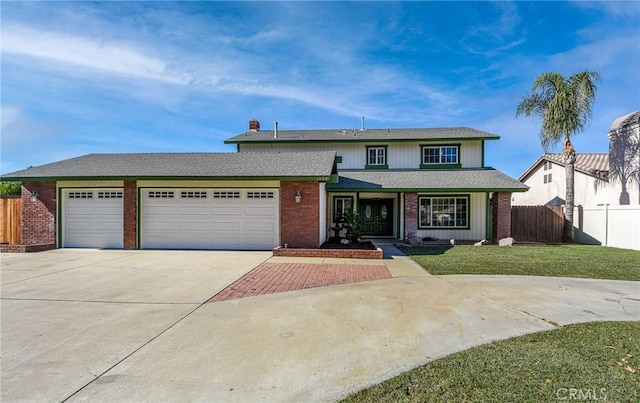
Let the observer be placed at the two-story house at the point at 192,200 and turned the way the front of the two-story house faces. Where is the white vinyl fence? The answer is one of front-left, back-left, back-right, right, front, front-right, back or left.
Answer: left

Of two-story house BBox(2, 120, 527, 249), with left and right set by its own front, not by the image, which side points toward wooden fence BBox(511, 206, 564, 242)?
left

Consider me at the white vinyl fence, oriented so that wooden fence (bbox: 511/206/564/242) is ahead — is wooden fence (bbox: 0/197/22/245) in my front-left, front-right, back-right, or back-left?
front-left

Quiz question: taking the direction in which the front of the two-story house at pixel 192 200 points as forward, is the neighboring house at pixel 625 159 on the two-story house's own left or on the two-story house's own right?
on the two-story house's own left

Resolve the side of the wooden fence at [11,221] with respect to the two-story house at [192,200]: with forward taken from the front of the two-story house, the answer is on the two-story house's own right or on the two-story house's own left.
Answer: on the two-story house's own right

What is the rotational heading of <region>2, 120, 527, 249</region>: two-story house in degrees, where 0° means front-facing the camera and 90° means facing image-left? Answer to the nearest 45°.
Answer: approximately 0°

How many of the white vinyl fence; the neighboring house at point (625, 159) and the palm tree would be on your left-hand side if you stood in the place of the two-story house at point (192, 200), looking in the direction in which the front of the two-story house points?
3

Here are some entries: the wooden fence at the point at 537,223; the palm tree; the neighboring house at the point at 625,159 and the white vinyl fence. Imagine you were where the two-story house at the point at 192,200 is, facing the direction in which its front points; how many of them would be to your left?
4

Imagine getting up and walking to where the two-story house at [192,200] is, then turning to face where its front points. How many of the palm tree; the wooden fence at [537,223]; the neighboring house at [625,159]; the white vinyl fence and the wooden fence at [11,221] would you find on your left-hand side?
4

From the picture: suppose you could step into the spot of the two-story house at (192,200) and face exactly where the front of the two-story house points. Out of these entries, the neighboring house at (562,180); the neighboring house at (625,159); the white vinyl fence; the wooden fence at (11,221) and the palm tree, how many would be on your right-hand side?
1
